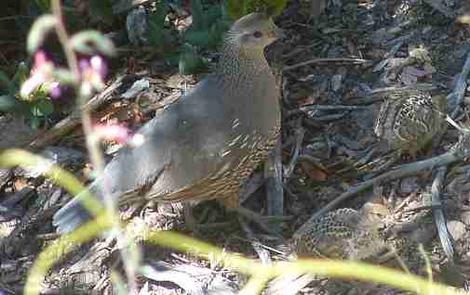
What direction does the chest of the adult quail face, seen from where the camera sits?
to the viewer's right

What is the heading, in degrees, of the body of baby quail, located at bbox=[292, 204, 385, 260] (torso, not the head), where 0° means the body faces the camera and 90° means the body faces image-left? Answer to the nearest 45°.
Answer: approximately 270°

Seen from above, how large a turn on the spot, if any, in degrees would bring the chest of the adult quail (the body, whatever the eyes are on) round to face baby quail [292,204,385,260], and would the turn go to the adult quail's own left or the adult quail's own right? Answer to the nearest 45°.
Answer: approximately 45° to the adult quail's own right

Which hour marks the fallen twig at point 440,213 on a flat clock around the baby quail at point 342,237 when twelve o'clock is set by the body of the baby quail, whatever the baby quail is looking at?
The fallen twig is roughly at 11 o'clock from the baby quail.

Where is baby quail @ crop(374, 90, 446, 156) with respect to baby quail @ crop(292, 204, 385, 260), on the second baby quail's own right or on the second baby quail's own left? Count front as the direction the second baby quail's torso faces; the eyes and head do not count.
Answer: on the second baby quail's own left

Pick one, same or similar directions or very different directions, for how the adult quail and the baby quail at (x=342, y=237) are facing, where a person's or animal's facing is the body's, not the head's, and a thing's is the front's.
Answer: same or similar directions

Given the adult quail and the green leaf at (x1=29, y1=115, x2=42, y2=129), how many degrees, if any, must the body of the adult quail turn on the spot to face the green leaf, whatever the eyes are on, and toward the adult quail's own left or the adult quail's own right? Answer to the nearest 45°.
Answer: approximately 135° to the adult quail's own left

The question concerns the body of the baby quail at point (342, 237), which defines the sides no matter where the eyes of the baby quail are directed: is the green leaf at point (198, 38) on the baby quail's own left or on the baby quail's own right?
on the baby quail's own left

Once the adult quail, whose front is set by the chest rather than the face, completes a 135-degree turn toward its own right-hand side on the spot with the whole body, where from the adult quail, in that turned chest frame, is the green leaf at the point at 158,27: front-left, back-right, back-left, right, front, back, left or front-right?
back-right

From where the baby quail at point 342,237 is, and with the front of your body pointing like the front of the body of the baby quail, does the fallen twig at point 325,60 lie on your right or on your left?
on your left

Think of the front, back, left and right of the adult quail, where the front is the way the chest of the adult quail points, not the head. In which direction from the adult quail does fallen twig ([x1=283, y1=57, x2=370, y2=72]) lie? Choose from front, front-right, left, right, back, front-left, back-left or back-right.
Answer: front-left

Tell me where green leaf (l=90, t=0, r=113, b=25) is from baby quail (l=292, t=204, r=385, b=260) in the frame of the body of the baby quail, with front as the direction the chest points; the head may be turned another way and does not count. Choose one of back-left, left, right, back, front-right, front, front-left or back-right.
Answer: back-left

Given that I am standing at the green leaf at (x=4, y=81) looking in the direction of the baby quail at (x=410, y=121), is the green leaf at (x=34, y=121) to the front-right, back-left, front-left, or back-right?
front-right

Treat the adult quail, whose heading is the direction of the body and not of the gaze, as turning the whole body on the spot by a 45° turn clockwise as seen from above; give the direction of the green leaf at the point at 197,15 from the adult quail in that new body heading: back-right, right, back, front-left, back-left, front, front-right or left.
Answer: back-left

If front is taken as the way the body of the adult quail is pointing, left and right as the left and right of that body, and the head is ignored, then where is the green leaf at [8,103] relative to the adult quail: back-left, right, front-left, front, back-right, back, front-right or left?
back-left
